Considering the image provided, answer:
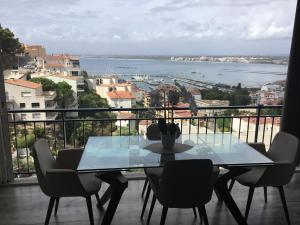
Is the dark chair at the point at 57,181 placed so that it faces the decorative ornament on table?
yes

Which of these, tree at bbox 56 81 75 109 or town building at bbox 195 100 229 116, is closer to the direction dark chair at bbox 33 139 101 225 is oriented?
the town building

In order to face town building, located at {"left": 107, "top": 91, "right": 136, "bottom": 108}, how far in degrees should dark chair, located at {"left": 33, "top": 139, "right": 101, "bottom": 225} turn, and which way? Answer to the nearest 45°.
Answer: approximately 45° to its left

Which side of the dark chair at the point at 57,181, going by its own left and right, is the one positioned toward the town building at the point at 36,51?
left

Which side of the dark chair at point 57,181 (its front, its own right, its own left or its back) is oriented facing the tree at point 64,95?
left

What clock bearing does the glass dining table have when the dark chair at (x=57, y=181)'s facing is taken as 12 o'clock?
The glass dining table is roughly at 12 o'clock from the dark chair.

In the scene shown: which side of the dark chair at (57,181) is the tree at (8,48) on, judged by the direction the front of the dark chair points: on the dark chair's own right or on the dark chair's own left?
on the dark chair's own left

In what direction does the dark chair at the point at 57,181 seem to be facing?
to the viewer's right

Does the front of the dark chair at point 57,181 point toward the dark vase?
yes
